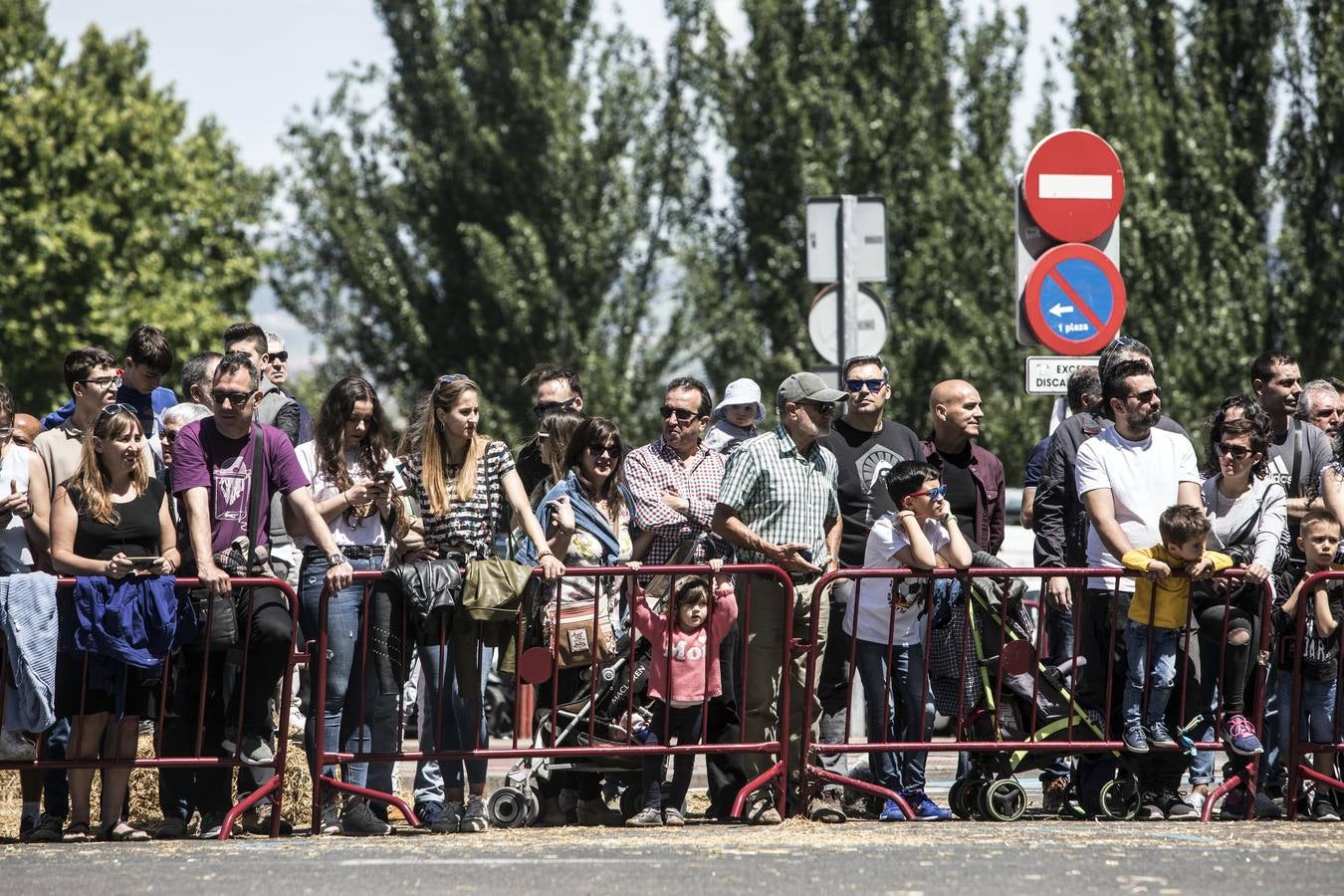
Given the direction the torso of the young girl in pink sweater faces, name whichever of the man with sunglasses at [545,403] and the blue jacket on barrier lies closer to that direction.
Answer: the blue jacket on barrier

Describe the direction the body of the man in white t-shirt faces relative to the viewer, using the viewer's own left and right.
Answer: facing the viewer and to the right of the viewer

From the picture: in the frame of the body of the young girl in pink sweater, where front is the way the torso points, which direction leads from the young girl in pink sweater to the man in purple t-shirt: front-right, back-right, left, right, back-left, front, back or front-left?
right

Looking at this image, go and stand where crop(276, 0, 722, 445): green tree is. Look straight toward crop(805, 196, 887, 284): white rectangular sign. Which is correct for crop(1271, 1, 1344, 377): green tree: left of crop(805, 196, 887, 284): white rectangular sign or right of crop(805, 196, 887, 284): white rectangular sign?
left

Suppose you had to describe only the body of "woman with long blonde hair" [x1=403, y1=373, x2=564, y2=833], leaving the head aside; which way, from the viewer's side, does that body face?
toward the camera

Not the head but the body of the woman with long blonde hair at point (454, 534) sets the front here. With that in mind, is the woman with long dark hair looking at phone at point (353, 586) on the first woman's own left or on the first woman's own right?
on the first woman's own right

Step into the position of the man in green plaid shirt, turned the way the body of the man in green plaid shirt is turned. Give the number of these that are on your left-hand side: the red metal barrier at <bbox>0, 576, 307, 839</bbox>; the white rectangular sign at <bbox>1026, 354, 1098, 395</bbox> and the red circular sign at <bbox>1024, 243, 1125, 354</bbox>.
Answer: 2

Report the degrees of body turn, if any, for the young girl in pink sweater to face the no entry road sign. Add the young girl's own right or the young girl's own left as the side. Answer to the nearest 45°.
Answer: approximately 135° to the young girl's own left

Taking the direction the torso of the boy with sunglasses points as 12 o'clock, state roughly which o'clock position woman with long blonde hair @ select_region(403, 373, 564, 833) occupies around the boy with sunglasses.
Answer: The woman with long blonde hair is roughly at 4 o'clock from the boy with sunglasses.

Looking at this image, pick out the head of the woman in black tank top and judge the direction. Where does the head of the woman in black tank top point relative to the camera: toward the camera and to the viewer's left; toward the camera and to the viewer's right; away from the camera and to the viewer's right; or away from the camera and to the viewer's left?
toward the camera and to the viewer's right

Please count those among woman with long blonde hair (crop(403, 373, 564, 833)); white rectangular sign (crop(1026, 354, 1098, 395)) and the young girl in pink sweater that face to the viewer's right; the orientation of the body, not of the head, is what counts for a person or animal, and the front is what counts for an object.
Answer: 0

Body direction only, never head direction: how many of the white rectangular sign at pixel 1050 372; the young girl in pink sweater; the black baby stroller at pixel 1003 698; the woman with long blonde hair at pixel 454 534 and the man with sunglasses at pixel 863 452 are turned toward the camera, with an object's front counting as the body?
4

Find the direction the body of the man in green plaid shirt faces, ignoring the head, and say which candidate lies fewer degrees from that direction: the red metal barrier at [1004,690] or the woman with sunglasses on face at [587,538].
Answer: the red metal barrier
